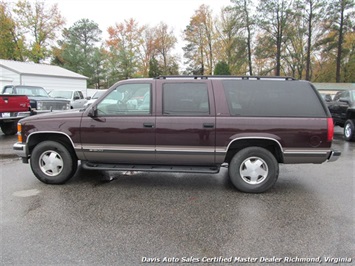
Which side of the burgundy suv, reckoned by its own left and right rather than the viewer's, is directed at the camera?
left

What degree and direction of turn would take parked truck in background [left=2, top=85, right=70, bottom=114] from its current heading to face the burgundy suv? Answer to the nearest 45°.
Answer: approximately 45° to its right

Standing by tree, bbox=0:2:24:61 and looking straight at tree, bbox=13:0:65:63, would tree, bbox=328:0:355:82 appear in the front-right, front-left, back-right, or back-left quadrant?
front-right

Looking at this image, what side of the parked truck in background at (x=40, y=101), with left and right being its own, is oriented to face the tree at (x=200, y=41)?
left

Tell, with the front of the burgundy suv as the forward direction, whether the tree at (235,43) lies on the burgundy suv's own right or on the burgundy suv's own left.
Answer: on the burgundy suv's own right

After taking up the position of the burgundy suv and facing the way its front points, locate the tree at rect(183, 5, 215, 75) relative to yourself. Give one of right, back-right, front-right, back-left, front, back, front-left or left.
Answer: right

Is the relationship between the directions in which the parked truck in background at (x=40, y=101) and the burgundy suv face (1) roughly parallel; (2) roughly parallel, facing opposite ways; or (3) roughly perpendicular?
roughly parallel, facing opposite ways

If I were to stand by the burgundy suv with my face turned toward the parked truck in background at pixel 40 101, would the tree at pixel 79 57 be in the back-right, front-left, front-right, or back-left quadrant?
front-right

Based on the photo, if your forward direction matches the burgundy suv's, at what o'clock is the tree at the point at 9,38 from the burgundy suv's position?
The tree is roughly at 2 o'clock from the burgundy suv.

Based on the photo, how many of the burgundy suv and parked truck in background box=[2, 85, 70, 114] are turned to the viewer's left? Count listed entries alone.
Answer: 1

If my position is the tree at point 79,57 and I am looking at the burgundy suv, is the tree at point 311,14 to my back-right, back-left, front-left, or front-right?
front-left

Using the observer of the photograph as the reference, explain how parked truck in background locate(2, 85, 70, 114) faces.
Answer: facing the viewer and to the right of the viewer

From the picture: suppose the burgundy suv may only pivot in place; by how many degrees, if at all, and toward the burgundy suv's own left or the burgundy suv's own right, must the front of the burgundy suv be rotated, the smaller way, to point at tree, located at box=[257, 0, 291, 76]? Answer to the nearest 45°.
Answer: approximately 90° to the burgundy suv's own right

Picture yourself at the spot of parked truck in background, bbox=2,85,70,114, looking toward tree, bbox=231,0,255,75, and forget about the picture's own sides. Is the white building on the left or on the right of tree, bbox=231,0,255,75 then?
left

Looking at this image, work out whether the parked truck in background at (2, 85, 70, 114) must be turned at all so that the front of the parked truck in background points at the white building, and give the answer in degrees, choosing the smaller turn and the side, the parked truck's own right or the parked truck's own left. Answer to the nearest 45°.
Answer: approximately 135° to the parked truck's own left

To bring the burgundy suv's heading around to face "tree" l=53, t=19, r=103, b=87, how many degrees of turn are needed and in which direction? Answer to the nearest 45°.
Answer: approximately 90° to its right
